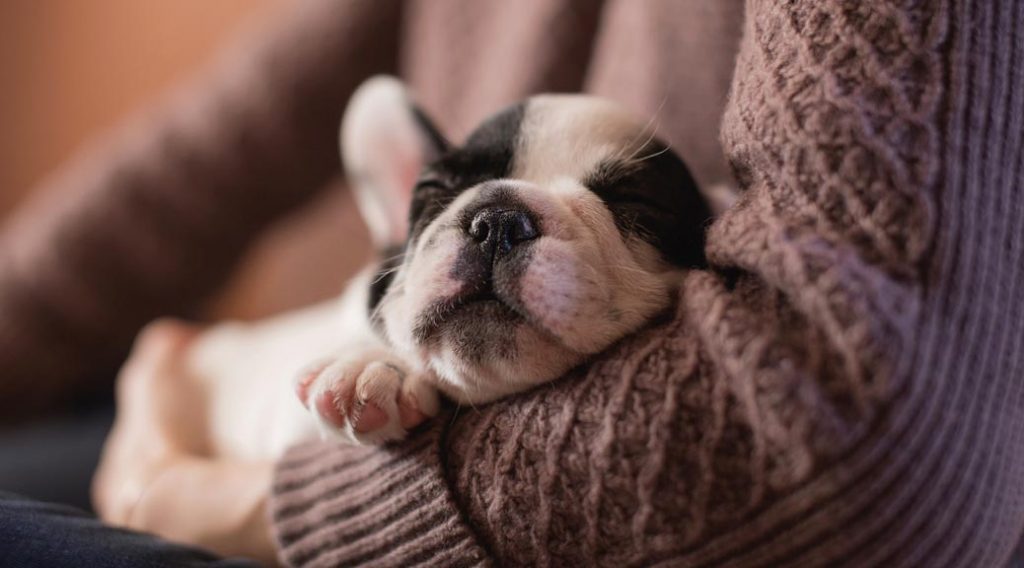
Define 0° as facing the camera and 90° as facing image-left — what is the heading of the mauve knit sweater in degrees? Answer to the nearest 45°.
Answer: approximately 45°
